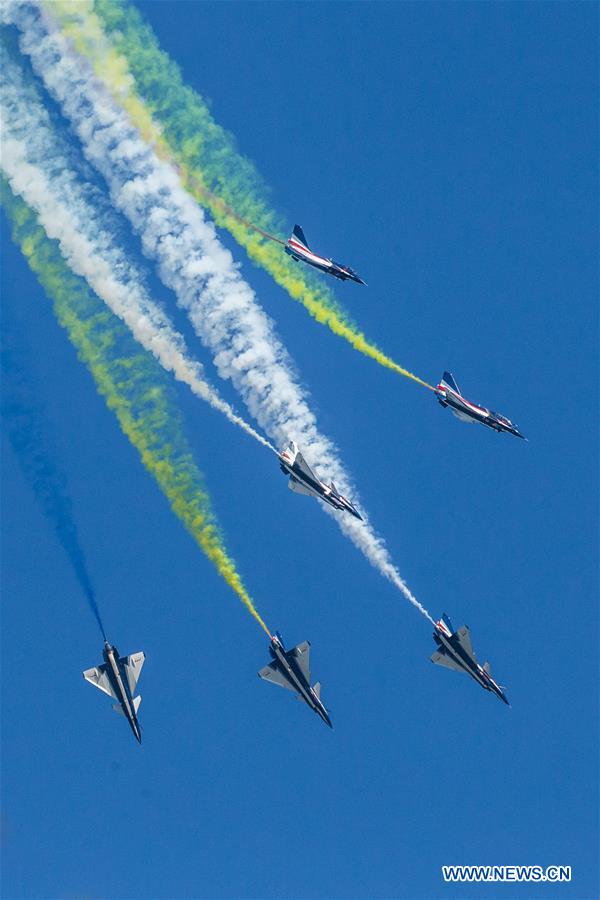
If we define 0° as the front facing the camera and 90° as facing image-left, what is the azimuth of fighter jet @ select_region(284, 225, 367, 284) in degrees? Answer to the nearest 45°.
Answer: approximately 270°
